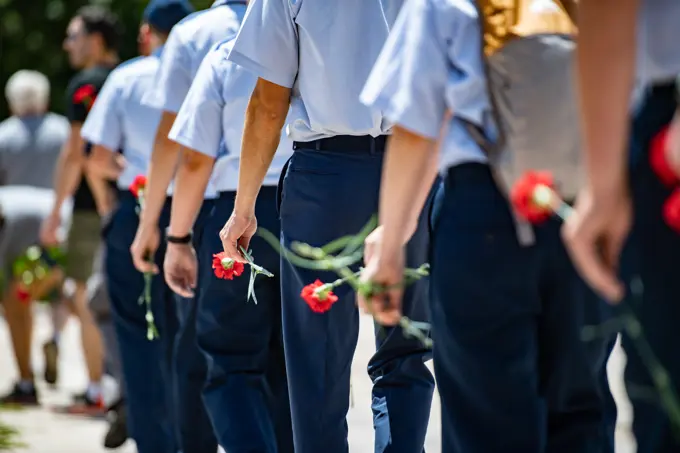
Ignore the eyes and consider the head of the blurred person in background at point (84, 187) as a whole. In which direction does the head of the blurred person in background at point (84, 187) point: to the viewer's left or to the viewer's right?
to the viewer's left

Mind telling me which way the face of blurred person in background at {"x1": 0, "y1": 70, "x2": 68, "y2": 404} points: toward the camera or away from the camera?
away from the camera

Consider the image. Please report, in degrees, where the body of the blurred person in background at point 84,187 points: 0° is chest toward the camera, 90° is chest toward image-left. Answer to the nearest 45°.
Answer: approximately 90°
